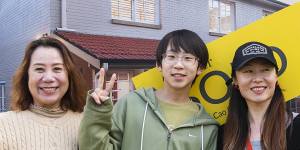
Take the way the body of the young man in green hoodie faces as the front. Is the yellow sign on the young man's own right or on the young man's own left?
on the young man's own left

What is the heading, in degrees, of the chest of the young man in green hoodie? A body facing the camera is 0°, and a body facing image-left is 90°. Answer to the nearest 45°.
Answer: approximately 0°

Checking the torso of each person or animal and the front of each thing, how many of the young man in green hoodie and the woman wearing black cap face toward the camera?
2

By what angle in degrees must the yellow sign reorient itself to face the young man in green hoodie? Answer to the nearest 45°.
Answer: approximately 45° to its right
